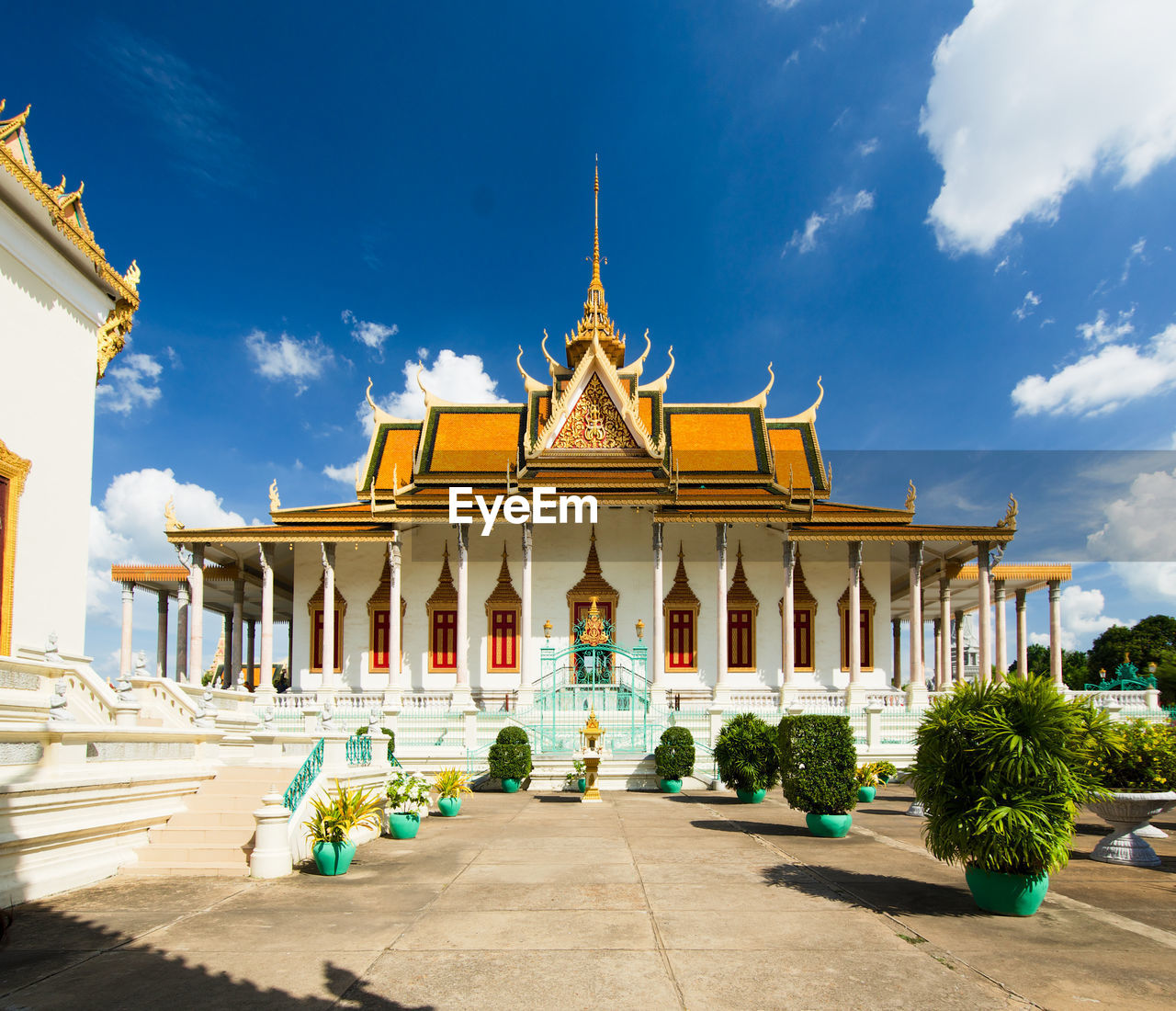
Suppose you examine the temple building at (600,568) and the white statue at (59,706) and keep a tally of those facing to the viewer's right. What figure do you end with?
1

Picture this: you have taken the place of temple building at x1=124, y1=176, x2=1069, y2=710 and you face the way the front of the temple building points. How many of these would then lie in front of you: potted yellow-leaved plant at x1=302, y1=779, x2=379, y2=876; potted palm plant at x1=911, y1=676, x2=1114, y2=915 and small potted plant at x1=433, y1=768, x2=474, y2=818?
3

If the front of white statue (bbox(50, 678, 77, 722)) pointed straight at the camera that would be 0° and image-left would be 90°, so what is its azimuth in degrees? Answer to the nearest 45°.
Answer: approximately 270°

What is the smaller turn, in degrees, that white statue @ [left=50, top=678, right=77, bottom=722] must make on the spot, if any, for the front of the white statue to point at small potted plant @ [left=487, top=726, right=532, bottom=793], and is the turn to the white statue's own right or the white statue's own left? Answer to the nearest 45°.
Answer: approximately 45° to the white statue's own left
